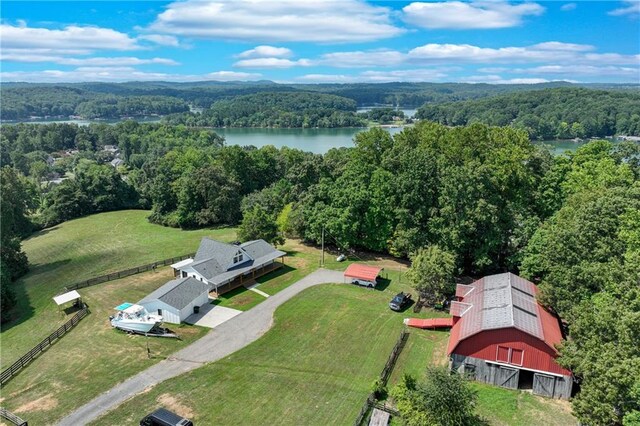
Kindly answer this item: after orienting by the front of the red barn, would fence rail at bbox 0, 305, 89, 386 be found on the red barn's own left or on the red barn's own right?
on the red barn's own right

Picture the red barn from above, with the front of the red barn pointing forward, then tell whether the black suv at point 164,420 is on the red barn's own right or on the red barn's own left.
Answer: on the red barn's own right

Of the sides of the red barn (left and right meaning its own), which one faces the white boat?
right

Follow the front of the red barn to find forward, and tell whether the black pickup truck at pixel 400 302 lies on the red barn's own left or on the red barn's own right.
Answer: on the red barn's own right

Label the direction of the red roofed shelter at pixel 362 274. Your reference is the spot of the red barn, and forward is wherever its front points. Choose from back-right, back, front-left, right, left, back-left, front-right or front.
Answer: back-right

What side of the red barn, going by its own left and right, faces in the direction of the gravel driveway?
right

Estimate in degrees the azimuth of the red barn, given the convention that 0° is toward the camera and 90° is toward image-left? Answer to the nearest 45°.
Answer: approximately 0°

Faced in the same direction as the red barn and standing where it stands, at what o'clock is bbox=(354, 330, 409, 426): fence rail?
The fence rail is roughly at 2 o'clock from the red barn.

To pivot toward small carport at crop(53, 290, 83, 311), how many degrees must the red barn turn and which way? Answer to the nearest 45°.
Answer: approximately 90° to its right

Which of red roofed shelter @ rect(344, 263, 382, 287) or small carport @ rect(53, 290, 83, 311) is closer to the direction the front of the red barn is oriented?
the small carport
